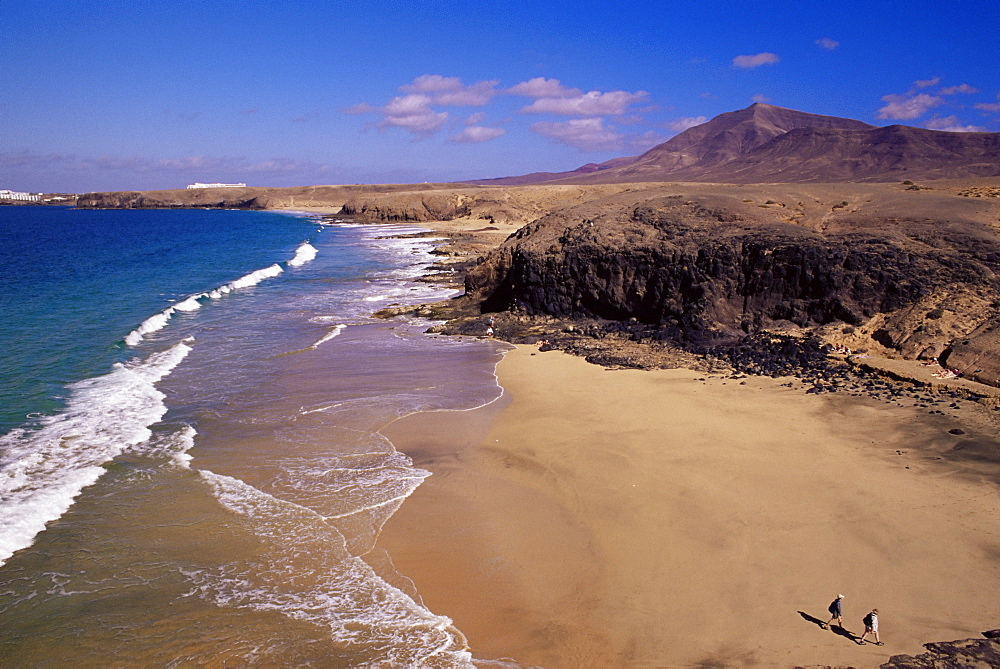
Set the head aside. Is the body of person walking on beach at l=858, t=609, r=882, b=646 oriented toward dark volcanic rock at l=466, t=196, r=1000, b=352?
no

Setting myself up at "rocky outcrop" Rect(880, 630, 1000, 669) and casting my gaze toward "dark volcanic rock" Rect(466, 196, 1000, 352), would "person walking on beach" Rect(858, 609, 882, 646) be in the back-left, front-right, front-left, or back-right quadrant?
front-left

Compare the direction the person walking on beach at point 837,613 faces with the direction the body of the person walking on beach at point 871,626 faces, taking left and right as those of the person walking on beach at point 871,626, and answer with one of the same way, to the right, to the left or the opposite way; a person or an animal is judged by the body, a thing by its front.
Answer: the same way
